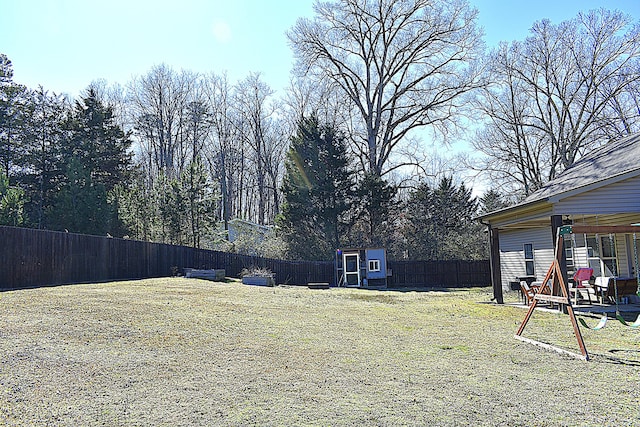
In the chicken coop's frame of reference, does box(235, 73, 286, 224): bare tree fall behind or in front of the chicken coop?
behind

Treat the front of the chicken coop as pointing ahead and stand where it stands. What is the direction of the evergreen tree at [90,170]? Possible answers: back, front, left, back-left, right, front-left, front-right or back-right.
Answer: right

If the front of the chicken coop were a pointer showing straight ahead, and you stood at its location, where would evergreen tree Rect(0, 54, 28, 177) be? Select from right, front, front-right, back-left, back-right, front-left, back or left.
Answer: right

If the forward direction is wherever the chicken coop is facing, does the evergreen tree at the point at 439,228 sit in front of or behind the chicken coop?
behind

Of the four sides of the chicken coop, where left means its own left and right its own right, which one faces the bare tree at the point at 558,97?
left

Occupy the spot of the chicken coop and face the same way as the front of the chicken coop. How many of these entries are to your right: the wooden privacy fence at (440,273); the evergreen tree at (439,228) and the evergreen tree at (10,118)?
1

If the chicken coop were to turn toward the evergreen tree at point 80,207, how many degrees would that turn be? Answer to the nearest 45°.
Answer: approximately 90° to its right

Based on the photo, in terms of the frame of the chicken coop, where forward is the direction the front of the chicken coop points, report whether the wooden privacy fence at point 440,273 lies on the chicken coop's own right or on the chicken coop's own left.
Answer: on the chicken coop's own left

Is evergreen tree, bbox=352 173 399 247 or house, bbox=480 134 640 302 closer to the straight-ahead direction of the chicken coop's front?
the house

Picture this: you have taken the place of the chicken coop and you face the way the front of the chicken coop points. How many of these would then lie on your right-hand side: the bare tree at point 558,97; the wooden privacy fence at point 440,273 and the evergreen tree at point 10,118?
1

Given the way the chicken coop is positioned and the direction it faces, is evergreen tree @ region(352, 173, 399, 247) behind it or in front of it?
behind

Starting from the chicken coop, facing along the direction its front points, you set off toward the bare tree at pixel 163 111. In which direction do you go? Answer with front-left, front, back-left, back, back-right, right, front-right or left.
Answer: back-right

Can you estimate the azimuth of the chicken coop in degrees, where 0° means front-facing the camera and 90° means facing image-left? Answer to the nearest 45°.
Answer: approximately 0°

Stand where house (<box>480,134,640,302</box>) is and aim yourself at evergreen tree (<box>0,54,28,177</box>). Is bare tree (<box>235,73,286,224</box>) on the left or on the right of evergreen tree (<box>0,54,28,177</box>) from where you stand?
right

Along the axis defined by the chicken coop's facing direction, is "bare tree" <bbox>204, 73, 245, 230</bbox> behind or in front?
behind

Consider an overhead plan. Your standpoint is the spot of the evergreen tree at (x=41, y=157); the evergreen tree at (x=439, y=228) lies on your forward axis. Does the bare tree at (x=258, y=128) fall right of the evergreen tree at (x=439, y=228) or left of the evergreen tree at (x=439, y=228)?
left
